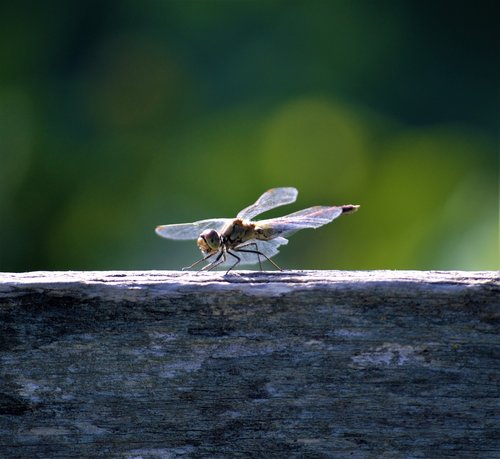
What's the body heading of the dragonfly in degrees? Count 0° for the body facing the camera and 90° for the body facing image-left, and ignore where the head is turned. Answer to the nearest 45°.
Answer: approximately 45°
